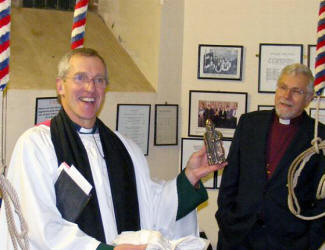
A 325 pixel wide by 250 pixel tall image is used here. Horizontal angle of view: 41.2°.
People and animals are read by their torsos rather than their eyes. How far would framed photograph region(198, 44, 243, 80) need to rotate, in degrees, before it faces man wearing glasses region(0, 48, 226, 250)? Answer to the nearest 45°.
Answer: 0° — it already faces them

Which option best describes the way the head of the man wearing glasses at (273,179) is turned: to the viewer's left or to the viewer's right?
to the viewer's left

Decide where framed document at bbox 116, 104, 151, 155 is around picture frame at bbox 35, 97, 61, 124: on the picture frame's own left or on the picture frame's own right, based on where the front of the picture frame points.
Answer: on the picture frame's own left

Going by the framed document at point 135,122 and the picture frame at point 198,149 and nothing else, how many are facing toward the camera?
2

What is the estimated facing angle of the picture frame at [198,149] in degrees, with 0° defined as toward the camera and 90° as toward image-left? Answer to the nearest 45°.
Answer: approximately 0°

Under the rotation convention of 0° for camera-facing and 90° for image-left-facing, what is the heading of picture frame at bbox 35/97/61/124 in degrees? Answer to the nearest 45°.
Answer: approximately 0°

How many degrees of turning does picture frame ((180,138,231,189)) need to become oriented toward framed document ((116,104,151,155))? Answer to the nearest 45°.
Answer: approximately 45° to its right

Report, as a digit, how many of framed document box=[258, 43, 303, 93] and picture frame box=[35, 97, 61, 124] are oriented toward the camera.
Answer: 2

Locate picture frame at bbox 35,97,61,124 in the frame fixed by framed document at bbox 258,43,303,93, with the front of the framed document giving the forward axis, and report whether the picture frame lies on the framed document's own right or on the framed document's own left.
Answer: on the framed document's own right
